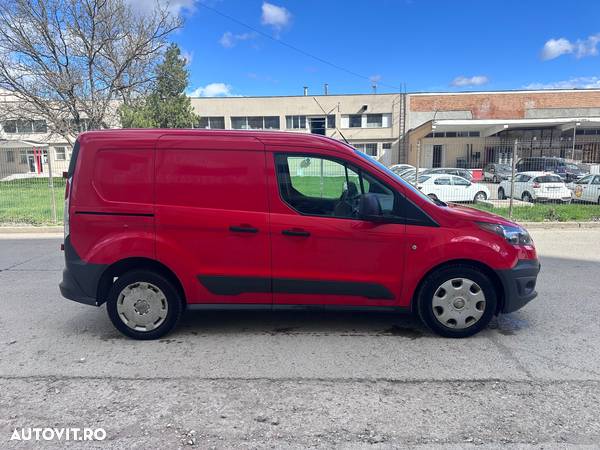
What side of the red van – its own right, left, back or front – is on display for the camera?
right

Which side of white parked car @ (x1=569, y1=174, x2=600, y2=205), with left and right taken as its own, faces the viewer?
left

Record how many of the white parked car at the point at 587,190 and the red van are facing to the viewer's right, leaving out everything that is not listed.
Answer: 1

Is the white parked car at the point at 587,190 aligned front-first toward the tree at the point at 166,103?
yes
